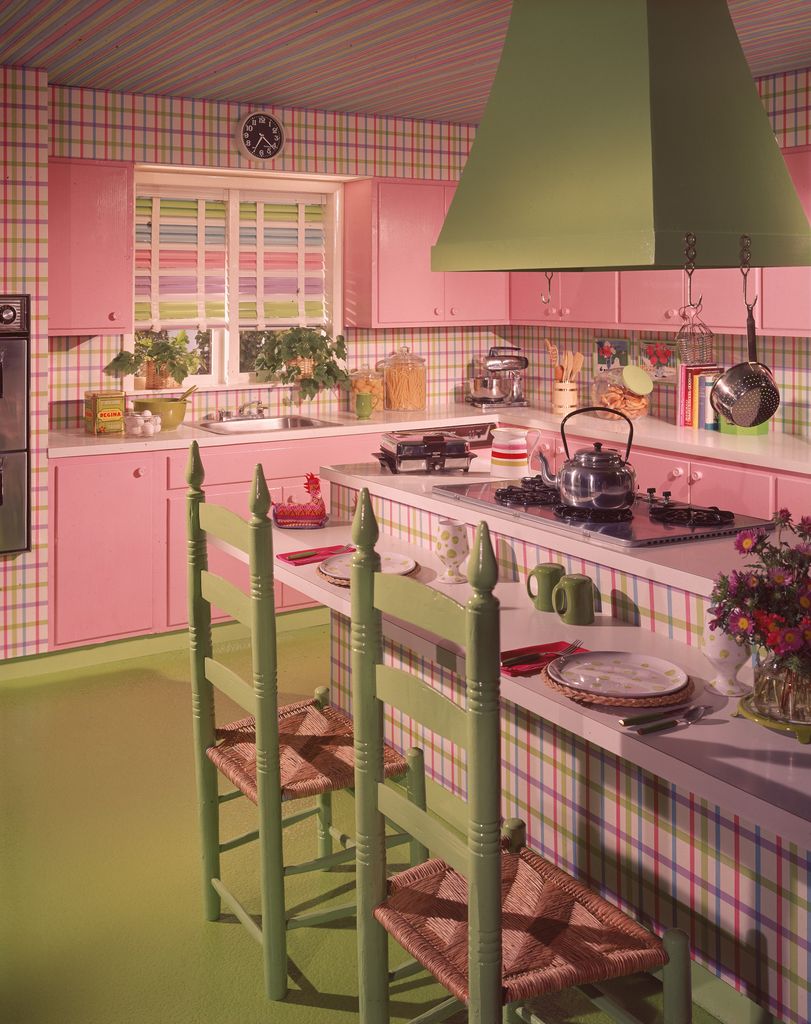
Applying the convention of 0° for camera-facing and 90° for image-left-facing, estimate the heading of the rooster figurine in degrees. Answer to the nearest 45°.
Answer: approximately 270°

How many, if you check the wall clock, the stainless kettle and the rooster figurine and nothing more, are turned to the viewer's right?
1

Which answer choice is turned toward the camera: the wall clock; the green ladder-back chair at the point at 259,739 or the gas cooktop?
the wall clock

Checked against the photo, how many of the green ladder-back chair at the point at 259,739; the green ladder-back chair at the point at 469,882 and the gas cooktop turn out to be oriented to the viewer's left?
0

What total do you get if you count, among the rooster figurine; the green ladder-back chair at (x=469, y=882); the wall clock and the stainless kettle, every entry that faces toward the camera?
1

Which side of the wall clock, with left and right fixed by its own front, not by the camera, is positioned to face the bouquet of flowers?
front

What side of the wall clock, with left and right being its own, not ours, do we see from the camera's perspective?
front
